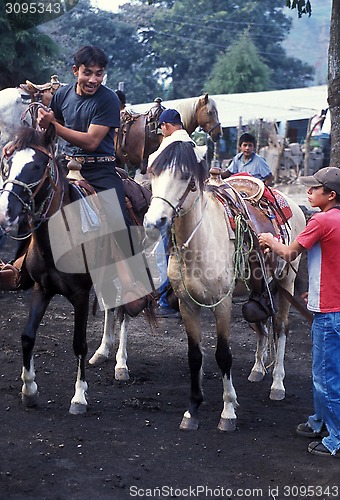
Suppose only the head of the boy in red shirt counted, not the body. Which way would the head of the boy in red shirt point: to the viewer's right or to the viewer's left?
to the viewer's left

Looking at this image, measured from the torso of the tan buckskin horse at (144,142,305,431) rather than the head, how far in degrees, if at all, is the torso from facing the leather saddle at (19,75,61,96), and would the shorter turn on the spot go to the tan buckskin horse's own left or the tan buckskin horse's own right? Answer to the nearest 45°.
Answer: approximately 90° to the tan buckskin horse's own right

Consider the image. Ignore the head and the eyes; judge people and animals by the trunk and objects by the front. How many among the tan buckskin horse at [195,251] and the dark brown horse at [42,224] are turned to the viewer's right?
0

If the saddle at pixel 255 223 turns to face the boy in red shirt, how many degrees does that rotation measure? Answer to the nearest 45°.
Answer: approximately 90° to its left

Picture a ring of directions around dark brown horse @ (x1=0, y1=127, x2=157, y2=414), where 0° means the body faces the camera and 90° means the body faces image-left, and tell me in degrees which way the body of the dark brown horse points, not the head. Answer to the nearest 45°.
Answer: approximately 45°

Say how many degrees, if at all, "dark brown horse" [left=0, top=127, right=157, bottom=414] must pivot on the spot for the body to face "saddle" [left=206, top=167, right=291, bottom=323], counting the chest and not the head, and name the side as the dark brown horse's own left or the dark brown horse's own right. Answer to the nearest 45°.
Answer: approximately 135° to the dark brown horse's own left

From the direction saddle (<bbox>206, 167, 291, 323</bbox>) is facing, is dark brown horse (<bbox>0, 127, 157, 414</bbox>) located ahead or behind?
ahead
